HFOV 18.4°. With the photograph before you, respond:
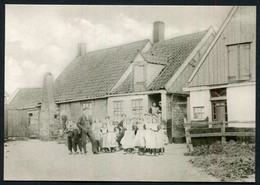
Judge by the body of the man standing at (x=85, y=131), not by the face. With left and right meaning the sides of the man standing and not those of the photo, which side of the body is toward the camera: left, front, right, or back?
front

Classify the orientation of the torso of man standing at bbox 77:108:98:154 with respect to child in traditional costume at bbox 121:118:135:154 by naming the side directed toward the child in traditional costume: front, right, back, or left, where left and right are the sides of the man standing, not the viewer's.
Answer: left

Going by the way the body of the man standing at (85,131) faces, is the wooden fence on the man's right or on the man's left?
on the man's left

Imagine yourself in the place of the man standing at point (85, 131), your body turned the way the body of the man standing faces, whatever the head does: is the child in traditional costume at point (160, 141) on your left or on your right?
on your left

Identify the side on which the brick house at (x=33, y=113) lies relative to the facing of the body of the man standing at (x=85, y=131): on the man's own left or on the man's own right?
on the man's own right

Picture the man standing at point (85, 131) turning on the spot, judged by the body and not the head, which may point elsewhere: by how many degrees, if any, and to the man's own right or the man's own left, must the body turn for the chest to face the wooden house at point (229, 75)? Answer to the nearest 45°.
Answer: approximately 90° to the man's own left
